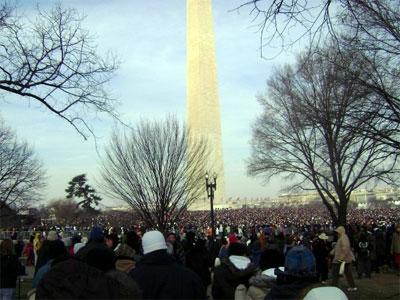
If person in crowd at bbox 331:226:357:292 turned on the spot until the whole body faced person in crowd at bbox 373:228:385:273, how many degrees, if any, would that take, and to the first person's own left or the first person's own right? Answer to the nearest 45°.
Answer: approximately 90° to the first person's own right

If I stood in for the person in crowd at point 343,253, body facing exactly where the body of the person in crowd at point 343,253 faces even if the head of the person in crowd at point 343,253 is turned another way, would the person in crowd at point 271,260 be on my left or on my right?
on my left

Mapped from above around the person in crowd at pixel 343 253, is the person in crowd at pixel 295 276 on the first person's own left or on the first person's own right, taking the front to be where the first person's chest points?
on the first person's own left

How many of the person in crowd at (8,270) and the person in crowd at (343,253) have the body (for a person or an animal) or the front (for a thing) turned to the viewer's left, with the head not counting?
1

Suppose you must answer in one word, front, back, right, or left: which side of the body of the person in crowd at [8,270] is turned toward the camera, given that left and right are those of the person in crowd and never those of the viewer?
back

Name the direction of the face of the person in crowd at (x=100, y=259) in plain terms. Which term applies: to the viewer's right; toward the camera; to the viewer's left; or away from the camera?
away from the camera

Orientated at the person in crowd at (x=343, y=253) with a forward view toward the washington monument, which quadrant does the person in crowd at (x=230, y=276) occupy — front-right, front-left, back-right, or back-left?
back-left

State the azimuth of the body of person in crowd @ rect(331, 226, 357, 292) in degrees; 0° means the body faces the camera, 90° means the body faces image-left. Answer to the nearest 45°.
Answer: approximately 90°

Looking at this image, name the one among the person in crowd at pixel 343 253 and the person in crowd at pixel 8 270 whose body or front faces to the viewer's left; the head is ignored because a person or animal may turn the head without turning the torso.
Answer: the person in crowd at pixel 343 253

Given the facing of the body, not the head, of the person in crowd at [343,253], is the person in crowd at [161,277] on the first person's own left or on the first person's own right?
on the first person's own left
